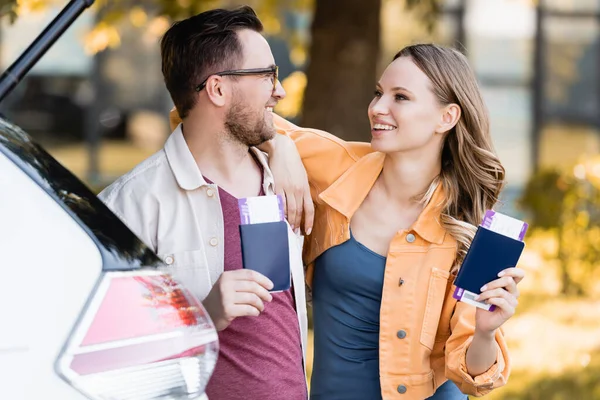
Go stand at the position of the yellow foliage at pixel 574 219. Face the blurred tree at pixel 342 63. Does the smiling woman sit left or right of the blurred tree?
left

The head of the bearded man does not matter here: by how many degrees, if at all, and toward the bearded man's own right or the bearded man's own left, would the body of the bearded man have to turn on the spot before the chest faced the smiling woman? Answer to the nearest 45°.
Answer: approximately 45° to the bearded man's own left

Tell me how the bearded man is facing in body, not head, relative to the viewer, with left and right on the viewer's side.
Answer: facing the viewer and to the right of the viewer

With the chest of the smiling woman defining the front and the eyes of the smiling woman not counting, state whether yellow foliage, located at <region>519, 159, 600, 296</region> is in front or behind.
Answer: behind

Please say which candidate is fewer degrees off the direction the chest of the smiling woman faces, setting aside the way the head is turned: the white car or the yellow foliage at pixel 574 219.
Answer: the white car

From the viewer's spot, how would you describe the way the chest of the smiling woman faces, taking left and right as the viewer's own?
facing the viewer and to the left of the viewer

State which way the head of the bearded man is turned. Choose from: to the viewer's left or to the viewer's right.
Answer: to the viewer's right

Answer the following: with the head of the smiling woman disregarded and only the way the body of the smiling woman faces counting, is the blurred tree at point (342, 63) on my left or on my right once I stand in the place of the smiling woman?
on my right

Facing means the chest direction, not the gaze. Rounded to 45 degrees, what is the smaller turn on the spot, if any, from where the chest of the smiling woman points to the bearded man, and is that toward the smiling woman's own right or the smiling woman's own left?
approximately 45° to the smiling woman's own right

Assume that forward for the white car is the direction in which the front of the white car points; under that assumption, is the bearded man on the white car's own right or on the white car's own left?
on the white car's own right
